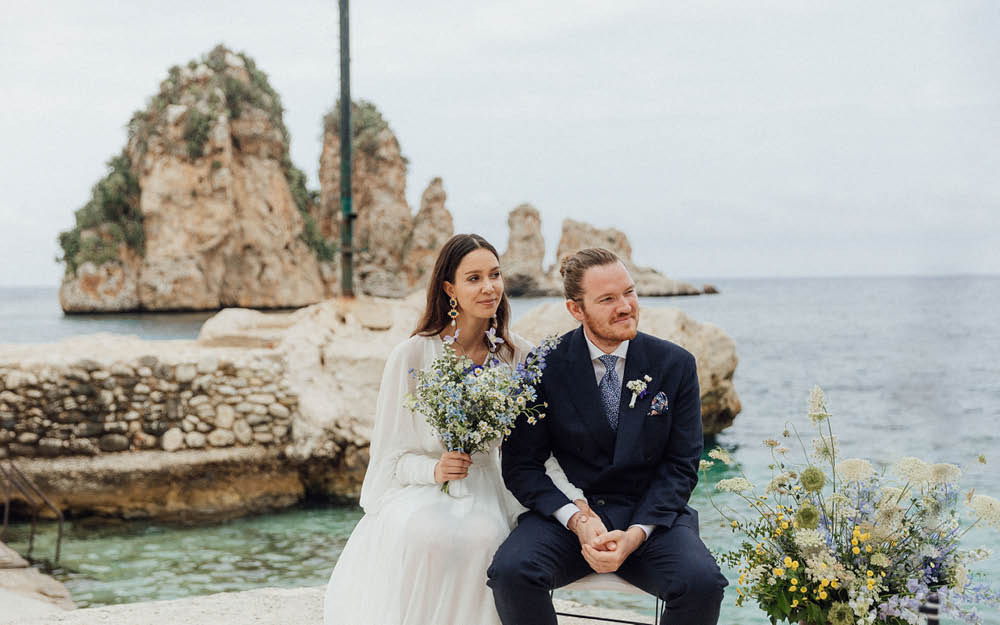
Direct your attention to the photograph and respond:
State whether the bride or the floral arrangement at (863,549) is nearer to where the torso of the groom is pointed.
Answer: the floral arrangement

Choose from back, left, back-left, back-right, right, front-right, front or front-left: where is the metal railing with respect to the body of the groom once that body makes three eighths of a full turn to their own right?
front

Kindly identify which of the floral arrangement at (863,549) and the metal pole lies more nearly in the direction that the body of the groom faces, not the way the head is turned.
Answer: the floral arrangement

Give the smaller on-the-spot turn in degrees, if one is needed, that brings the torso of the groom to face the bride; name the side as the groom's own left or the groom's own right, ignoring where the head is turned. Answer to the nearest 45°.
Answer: approximately 90° to the groom's own right

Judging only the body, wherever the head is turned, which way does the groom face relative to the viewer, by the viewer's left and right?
facing the viewer

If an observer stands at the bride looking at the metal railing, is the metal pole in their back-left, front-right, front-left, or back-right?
front-right

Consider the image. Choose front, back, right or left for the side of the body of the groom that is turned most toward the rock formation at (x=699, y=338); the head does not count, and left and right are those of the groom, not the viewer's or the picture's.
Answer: back

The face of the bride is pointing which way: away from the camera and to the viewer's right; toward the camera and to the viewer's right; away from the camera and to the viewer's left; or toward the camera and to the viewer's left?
toward the camera and to the viewer's right

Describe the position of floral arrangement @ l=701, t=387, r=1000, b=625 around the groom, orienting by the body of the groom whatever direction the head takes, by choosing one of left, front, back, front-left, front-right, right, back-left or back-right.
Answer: front-left
